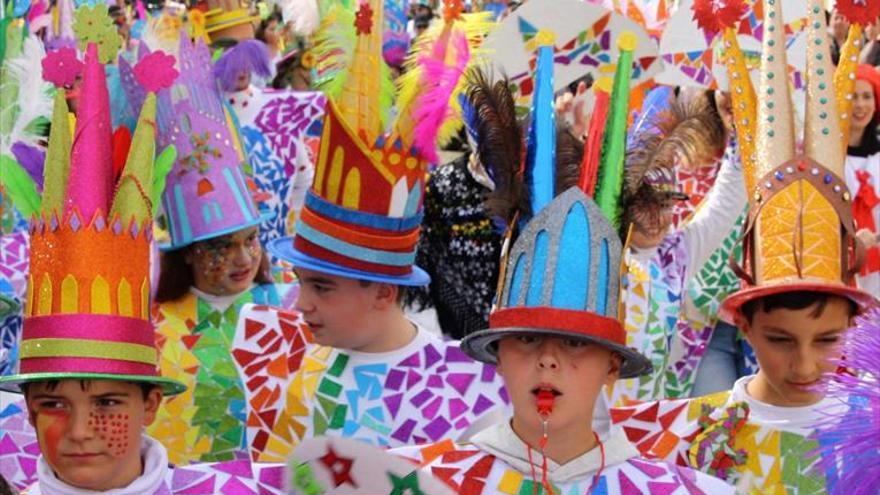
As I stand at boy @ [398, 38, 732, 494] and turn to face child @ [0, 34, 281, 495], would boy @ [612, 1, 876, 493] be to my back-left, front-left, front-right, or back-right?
back-right

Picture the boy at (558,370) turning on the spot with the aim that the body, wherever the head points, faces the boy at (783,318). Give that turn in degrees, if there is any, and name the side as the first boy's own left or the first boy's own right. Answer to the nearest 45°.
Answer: approximately 135° to the first boy's own left
